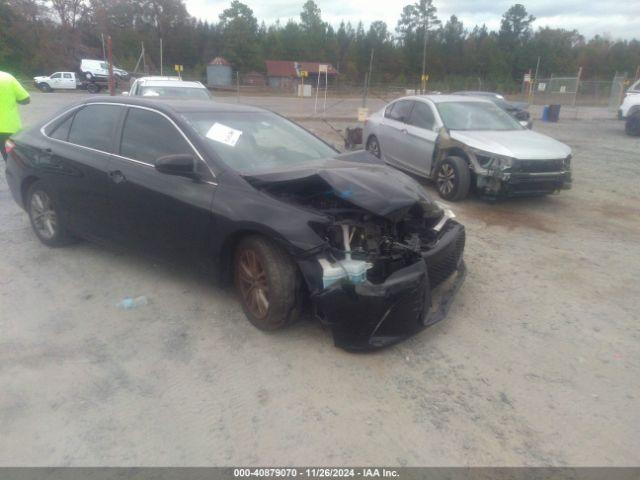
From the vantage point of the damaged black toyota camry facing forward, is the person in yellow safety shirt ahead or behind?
behind

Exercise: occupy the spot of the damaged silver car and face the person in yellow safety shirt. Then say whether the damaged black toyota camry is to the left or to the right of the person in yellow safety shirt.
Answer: left

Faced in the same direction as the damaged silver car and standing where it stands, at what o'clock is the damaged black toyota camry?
The damaged black toyota camry is roughly at 2 o'clock from the damaged silver car.

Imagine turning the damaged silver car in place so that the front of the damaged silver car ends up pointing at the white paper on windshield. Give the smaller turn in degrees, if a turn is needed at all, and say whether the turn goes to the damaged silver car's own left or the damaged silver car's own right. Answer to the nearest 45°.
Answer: approximately 90° to the damaged silver car's own right

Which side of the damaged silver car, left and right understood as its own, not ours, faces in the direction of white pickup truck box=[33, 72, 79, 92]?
back

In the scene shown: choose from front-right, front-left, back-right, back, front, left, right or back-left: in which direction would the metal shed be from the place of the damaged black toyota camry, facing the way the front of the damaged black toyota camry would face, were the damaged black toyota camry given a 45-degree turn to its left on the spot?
left

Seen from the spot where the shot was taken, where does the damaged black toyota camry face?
facing the viewer and to the right of the viewer

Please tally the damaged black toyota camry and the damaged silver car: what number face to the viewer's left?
0

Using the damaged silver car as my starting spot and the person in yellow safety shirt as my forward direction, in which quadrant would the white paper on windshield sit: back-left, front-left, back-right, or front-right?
front-left

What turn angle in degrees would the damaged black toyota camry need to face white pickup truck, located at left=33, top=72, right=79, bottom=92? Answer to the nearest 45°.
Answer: approximately 135° to its left

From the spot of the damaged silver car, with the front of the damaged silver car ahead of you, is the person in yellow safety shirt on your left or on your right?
on your right

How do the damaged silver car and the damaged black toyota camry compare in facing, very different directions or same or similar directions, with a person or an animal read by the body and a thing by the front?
same or similar directions

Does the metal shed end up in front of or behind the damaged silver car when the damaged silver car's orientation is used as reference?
behind
